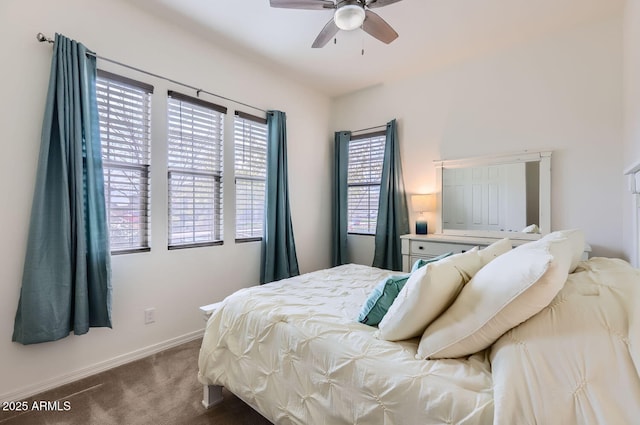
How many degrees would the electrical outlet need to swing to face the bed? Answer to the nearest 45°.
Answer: approximately 45° to its right

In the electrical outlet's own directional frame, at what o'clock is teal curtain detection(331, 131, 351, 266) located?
The teal curtain is roughly at 10 o'clock from the electrical outlet.

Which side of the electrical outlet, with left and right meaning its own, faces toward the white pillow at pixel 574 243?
front

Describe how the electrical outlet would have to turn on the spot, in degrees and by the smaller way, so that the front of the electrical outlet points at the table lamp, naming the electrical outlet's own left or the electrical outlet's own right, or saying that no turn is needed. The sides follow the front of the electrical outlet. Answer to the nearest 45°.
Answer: approximately 45° to the electrical outlet's own left

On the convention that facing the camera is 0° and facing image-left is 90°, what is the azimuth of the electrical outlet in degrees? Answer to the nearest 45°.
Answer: approximately 315°

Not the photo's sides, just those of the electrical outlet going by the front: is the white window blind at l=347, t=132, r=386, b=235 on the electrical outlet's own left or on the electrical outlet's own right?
on the electrical outlet's own left

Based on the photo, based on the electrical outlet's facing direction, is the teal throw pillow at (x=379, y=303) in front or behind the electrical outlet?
in front

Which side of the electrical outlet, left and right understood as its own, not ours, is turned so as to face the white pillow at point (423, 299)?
front

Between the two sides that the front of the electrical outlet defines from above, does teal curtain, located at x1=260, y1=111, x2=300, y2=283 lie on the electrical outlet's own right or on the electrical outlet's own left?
on the electrical outlet's own left
